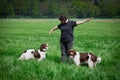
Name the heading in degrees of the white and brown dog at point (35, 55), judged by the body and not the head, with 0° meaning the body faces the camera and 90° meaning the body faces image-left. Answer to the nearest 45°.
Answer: approximately 270°

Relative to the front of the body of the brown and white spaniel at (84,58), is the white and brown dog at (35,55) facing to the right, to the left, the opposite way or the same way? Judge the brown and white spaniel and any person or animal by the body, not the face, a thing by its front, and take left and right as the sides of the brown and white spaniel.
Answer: the opposite way

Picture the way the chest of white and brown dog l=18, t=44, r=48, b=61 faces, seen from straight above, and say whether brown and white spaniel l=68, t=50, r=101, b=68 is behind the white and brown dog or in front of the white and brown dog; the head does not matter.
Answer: in front

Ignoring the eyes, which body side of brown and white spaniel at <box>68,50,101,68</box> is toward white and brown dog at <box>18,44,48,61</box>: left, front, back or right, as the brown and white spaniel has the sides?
front

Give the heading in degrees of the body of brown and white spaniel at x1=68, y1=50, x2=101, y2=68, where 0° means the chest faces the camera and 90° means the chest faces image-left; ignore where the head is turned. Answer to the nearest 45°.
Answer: approximately 90°

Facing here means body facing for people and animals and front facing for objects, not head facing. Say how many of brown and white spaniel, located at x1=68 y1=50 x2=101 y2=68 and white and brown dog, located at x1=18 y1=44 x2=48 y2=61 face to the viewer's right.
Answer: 1
